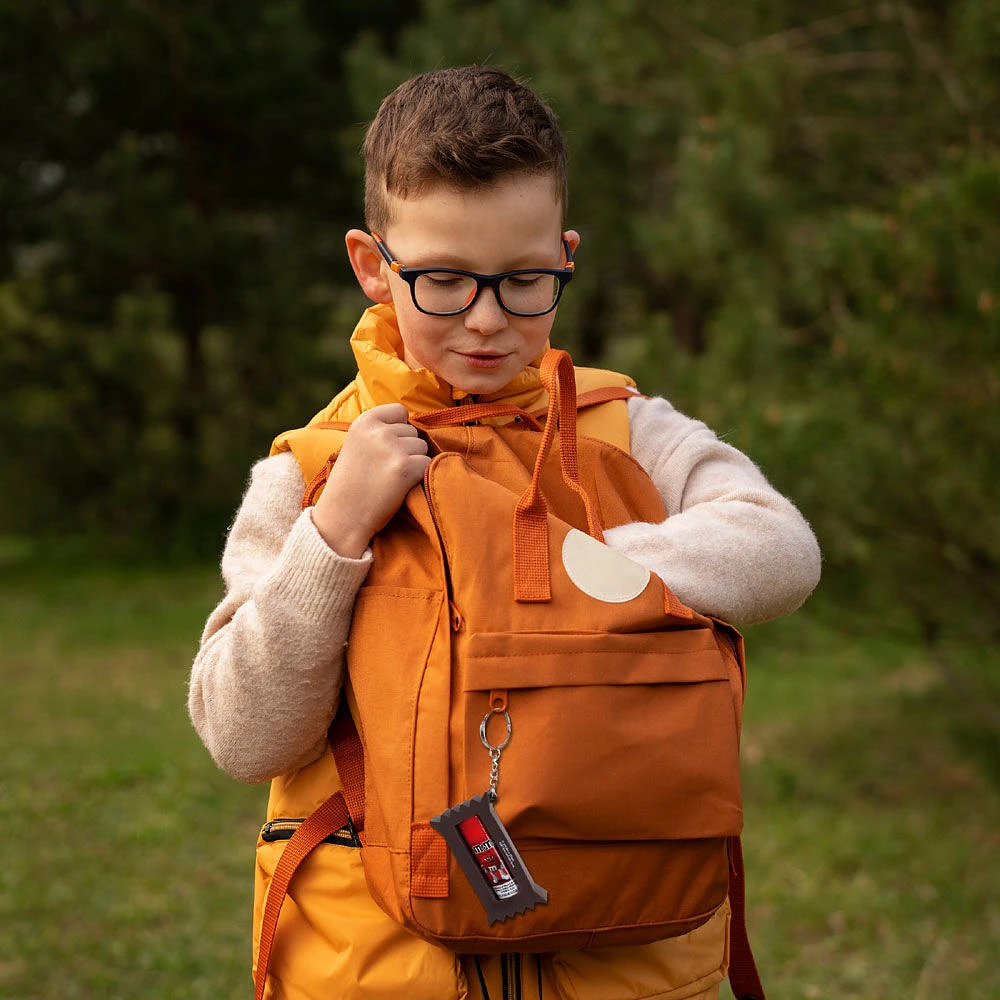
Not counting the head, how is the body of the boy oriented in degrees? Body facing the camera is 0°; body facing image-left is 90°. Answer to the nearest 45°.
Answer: approximately 0°
